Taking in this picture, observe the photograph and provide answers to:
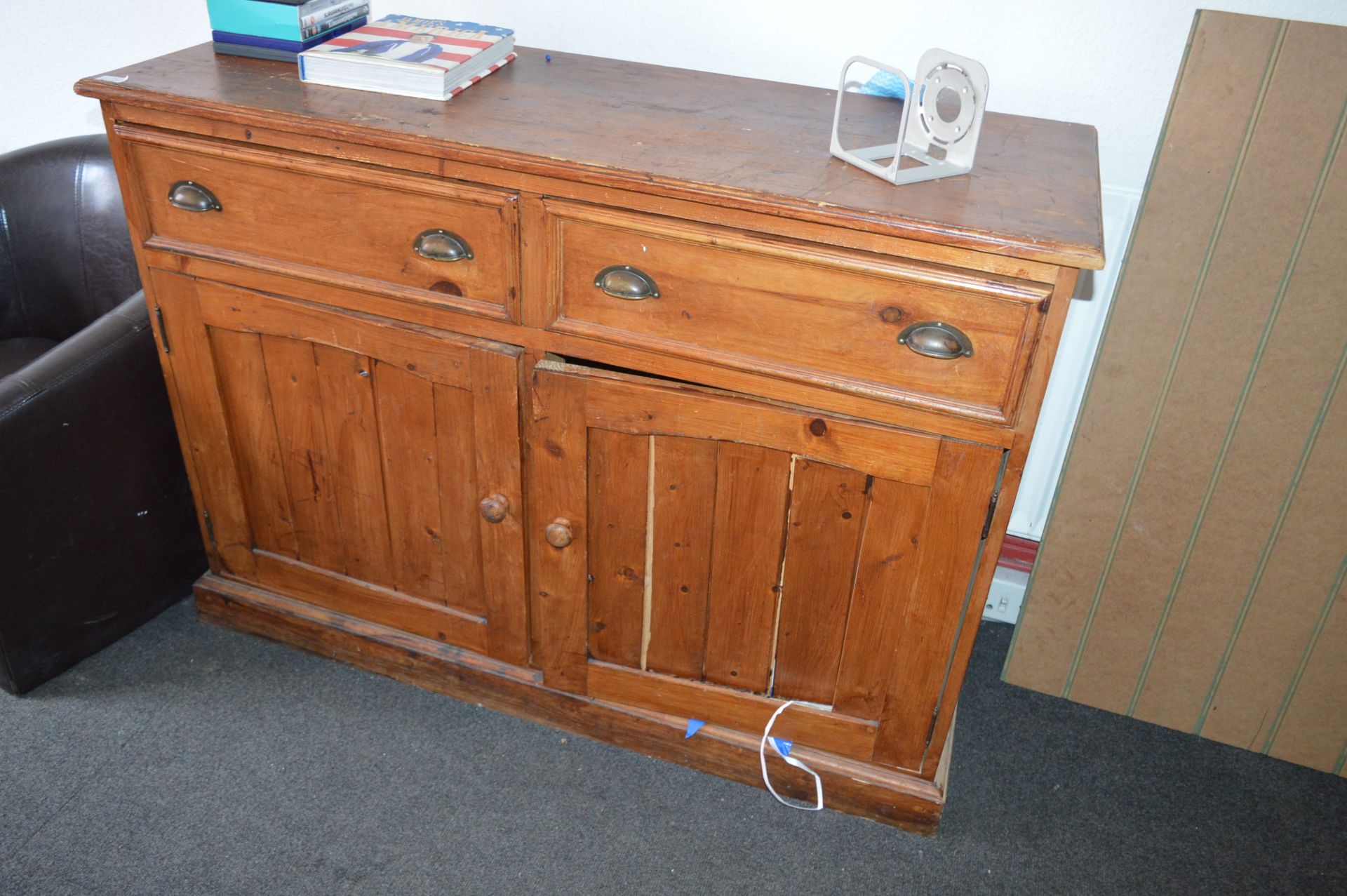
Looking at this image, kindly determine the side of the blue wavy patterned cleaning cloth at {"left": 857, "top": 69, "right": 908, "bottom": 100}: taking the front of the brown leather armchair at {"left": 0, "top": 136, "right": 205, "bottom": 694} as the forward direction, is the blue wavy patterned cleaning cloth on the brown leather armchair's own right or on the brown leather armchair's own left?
on the brown leather armchair's own left

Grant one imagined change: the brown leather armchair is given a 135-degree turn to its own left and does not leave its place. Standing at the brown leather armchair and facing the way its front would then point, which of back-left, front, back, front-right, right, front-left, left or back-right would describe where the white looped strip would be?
front-right

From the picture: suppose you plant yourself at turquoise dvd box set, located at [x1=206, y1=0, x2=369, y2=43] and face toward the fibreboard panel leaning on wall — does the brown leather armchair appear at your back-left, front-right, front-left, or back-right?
back-right

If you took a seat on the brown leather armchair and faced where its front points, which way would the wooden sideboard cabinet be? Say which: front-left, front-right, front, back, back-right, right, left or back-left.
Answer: left

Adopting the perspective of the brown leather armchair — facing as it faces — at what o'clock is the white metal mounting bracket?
The white metal mounting bracket is roughly at 9 o'clock from the brown leather armchair.

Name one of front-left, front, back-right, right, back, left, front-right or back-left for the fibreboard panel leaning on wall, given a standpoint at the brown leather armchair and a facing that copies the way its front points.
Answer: left

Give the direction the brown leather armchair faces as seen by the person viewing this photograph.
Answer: facing the viewer and to the left of the viewer
